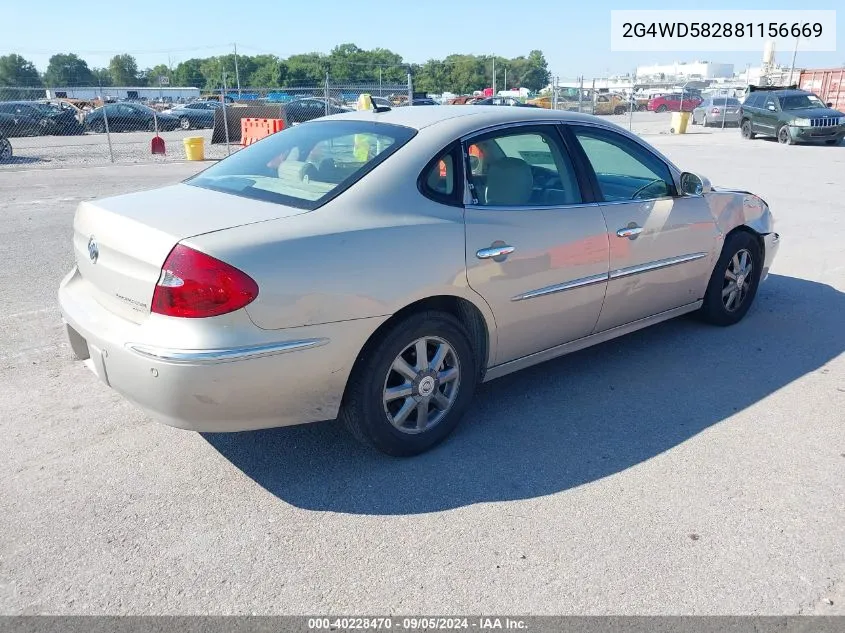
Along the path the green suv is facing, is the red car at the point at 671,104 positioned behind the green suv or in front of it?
behind

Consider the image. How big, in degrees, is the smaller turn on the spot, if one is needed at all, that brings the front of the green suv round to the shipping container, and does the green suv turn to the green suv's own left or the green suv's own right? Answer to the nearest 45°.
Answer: approximately 135° to the green suv's own left

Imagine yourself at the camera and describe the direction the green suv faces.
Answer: facing the viewer and to the right of the viewer

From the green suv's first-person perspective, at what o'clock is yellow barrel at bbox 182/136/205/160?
The yellow barrel is roughly at 3 o'clock from the green suv.

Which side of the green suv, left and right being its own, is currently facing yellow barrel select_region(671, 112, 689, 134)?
back

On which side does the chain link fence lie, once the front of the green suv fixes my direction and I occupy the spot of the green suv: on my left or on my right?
on my right
